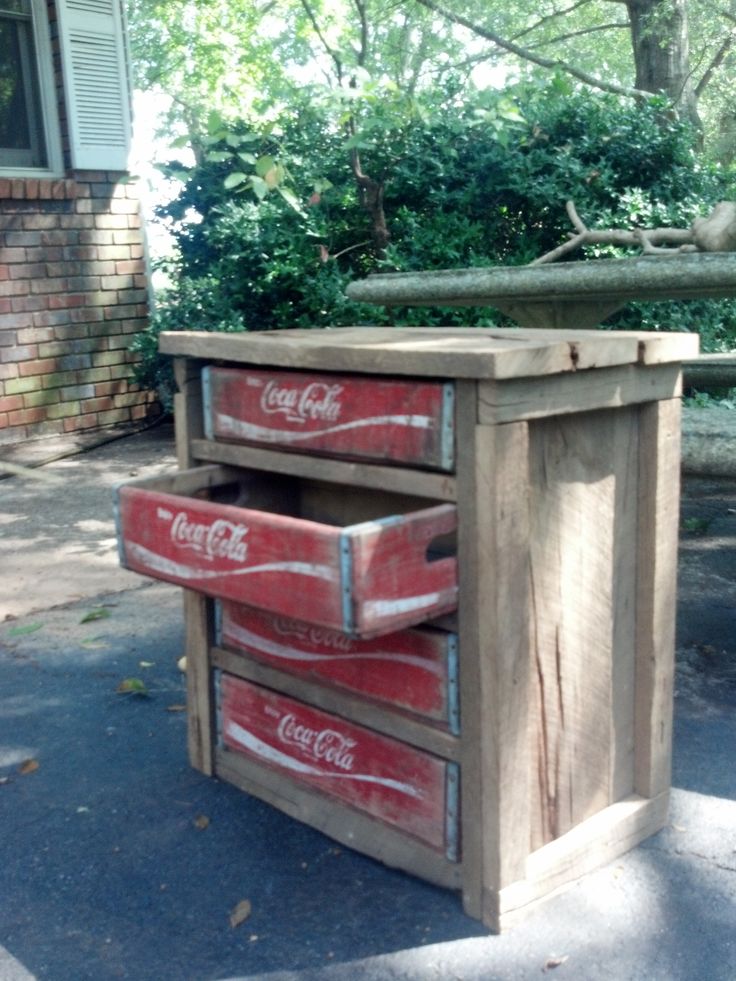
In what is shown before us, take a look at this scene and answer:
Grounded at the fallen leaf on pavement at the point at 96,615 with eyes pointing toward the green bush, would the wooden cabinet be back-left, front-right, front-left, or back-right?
back-right

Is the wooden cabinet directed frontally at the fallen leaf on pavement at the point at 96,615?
no

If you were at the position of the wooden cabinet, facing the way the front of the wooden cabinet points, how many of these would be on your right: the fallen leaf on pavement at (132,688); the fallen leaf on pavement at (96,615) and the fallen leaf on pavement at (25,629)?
3

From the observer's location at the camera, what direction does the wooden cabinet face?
facing the viewer and to the left of the viewer

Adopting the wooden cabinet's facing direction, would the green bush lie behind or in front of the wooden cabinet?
behind

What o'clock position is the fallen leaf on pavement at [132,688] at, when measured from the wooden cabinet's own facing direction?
The fallen leaf on pavement is roughly at 3 o'clock from the wooden cabinet.

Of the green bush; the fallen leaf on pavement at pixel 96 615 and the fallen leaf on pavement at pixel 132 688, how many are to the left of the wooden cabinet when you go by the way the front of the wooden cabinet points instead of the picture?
0

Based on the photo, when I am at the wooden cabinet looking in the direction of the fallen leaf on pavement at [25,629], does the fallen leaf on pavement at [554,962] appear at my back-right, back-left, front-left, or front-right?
back-left

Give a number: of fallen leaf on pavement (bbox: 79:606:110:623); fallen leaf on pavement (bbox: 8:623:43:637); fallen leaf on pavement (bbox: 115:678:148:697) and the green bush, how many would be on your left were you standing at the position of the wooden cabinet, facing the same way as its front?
0

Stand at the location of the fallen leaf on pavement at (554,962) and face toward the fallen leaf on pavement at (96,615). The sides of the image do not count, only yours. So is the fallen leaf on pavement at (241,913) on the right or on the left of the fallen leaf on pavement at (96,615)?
left
